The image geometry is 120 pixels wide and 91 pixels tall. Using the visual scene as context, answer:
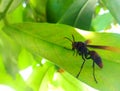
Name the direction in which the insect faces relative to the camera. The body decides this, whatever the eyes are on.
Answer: to the viewer's left
